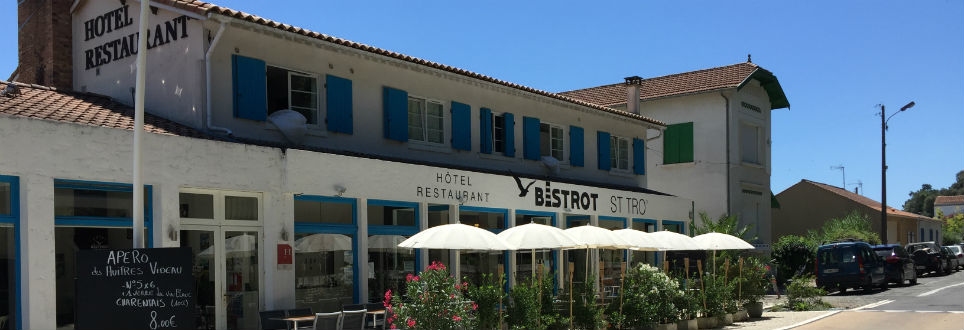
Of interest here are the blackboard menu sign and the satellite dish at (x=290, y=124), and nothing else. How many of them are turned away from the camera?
0

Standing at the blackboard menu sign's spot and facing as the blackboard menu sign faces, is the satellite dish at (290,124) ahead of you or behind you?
behind

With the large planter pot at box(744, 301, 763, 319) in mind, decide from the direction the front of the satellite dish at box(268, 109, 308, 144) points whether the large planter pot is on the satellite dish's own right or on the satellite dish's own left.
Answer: on the satellite dish's own left

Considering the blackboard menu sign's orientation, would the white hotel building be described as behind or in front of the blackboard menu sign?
behind

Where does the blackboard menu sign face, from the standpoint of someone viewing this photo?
facing the viewer

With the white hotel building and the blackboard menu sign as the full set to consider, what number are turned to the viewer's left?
0

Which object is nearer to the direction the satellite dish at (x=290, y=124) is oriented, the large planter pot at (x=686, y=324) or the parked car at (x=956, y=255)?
the large planter pot

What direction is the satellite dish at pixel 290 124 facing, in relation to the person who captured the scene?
facing the viewer and to the right of the viewer

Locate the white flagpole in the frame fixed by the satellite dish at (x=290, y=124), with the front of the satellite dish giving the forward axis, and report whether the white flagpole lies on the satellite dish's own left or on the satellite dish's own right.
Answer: on the satellite dish's own right
